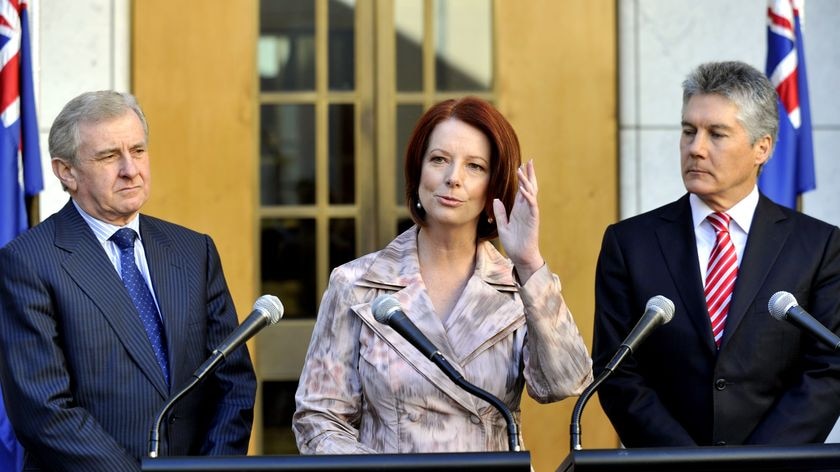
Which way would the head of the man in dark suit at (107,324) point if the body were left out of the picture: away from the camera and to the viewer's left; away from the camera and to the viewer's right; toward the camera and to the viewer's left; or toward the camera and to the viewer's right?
toward the camera and to the viewer's right

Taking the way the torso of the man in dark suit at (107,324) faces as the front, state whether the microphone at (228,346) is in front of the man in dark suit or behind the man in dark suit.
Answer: in front

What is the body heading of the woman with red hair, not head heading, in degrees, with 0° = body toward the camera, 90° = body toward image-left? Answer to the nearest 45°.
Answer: approximately 0°

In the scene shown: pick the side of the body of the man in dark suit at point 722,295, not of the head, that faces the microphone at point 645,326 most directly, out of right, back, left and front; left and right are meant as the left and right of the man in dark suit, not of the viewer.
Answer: front

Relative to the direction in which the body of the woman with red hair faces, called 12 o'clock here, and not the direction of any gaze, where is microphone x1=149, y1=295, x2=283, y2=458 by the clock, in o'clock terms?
The microphone is roughly at 1 o'clock from the woman with red hair.

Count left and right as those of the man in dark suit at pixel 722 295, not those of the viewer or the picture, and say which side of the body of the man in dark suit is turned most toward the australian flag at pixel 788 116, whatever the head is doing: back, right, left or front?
back

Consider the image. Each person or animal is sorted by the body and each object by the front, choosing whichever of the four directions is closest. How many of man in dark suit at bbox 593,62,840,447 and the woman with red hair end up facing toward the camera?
2

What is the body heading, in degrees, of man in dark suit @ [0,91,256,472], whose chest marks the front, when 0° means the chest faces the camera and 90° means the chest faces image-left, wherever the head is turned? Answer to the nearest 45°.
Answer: approximately 315°
